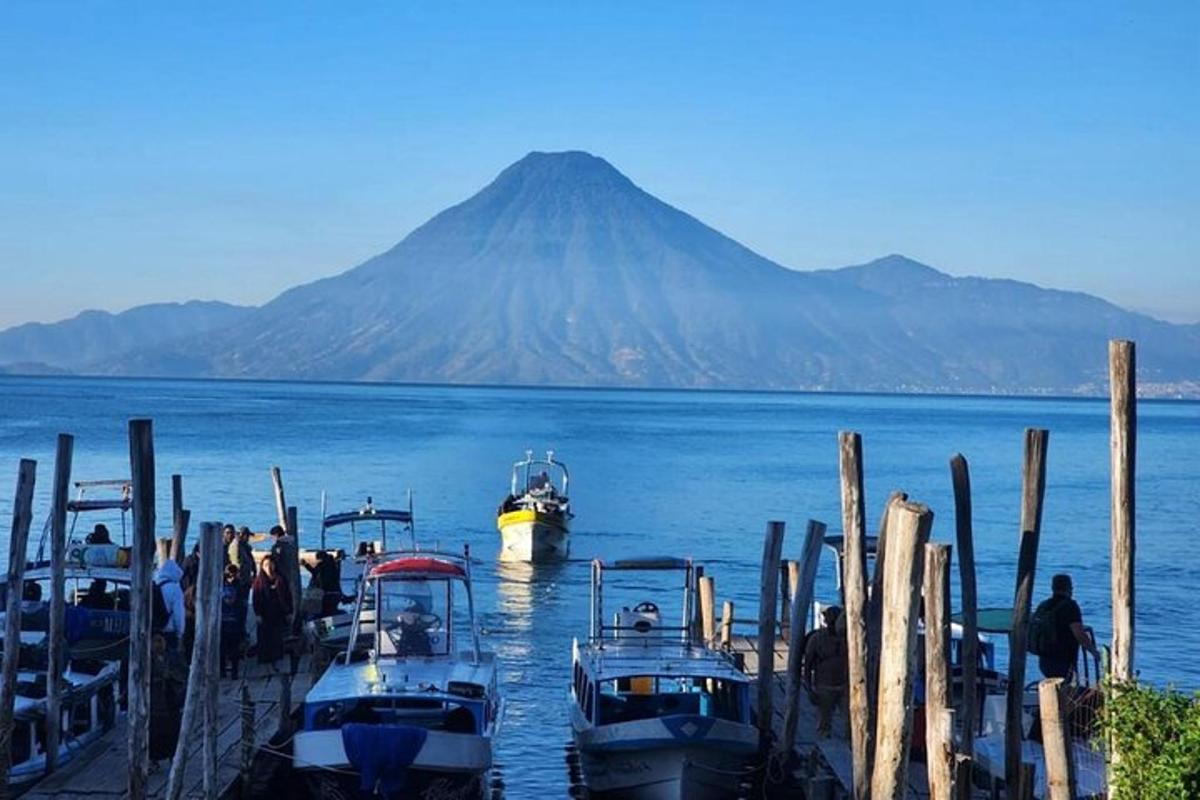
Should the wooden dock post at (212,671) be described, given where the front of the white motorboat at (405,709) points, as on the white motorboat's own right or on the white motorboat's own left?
on the white motorboat's own right

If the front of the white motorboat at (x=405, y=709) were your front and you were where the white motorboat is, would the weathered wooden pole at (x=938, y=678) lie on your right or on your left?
on your left

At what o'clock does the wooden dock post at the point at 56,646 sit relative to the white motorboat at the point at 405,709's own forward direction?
The wooden dock post is roughly at 3 o'clock from the white motorboat.

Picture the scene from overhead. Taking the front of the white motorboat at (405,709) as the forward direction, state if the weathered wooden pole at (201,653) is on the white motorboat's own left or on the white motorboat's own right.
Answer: on the white motorboat's own right

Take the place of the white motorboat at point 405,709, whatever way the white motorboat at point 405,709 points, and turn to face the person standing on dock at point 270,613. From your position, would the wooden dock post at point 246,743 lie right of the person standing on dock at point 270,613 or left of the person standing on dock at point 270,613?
left

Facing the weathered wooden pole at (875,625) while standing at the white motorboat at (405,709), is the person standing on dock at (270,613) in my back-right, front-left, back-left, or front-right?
back-left
